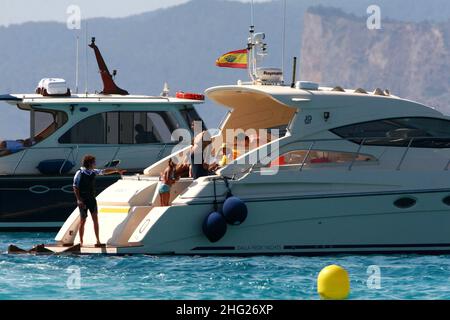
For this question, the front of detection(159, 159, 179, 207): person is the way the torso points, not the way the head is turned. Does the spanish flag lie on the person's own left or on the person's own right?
on the person's own left

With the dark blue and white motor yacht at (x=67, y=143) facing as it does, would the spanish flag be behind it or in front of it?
in front

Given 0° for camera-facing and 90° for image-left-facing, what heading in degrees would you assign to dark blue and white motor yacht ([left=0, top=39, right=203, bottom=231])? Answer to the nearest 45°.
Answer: approximately 270°

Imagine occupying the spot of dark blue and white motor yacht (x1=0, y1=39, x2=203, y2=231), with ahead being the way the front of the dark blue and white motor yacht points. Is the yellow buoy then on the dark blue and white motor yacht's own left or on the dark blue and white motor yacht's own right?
on the dark blue and white motor yacht's own right

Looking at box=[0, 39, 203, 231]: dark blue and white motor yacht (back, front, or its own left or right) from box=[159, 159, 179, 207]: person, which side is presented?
right
